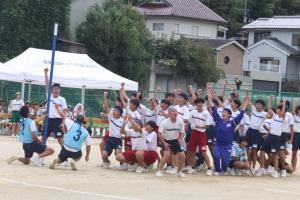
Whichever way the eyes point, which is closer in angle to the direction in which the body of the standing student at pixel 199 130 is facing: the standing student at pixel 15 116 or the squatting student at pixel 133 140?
the squatting student

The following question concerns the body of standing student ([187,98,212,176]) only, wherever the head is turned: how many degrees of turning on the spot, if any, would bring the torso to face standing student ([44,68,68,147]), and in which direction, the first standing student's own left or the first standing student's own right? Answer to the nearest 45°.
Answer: approximately 90° to the first standing student's own right

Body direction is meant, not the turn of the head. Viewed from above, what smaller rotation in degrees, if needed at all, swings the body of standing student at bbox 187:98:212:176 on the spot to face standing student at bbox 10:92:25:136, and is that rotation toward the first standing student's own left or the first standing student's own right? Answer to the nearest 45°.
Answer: approximately 135° to the first standing student's own right

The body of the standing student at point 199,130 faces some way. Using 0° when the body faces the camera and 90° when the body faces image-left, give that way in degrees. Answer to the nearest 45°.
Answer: approximately 0°

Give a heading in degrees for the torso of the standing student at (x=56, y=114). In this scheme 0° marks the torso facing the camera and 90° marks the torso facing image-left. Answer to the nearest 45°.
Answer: approximately 0°

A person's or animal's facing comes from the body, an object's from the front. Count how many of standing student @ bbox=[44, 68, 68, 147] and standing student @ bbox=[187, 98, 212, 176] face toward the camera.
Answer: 2

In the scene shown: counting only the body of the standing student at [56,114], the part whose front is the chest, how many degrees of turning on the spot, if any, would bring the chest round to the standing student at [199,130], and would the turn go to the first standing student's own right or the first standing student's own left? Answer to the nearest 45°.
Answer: approximately 90° to the first standing student's own left

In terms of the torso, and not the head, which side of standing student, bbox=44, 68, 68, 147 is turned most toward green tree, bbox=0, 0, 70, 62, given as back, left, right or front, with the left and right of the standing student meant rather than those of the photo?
back

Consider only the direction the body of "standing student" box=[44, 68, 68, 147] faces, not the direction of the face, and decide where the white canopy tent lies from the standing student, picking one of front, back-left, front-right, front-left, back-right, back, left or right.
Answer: back

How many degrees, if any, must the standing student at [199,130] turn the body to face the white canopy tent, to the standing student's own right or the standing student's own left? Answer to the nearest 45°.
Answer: approximately 135° to the standing student's own right

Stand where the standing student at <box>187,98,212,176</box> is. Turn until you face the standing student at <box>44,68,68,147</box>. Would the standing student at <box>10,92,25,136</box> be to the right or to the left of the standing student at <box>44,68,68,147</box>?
right

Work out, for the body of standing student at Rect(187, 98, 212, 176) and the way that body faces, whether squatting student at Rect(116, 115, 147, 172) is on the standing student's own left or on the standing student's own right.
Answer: on the standing student's own right
